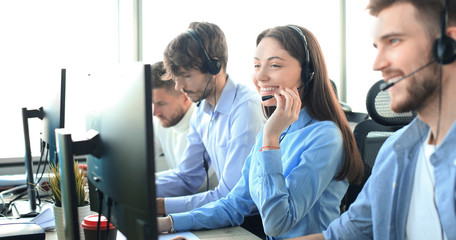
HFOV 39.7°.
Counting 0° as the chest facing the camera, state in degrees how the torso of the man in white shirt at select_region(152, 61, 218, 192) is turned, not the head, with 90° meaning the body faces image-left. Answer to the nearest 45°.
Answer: approximately 45°

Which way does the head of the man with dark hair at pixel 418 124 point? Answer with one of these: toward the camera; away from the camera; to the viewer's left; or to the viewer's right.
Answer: to the viewer's left

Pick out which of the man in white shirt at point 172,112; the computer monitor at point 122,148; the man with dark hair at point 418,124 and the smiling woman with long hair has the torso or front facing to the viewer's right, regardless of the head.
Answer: the computer monitor

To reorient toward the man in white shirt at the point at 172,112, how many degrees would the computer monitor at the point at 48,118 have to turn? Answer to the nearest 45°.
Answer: approximately 45° to its left

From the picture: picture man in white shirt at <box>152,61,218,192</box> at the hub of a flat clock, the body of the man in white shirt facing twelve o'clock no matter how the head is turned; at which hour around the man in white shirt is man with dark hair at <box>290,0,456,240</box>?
The man with dark hair is roughly at 10 o'clock from the man in white shirt.

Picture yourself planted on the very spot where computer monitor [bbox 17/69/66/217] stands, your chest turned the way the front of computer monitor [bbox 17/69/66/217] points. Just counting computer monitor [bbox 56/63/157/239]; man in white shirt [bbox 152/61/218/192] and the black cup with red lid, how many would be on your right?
2

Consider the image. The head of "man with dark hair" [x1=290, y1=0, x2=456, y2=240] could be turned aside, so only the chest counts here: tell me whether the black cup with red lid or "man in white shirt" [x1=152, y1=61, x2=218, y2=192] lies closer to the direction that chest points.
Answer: the black cup with red lid

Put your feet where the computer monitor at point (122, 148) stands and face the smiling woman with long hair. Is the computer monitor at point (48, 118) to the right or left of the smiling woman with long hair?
left

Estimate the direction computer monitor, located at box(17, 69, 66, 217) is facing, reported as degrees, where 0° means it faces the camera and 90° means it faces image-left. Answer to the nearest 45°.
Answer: approximately 270°

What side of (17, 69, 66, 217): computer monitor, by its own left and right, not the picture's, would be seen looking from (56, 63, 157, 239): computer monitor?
right

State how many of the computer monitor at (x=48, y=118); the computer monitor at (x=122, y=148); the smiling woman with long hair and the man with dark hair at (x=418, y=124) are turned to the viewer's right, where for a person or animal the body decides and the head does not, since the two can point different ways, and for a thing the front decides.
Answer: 2

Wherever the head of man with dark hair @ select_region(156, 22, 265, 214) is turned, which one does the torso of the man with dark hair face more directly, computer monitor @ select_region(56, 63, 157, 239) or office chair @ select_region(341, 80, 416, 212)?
the computer monitor
